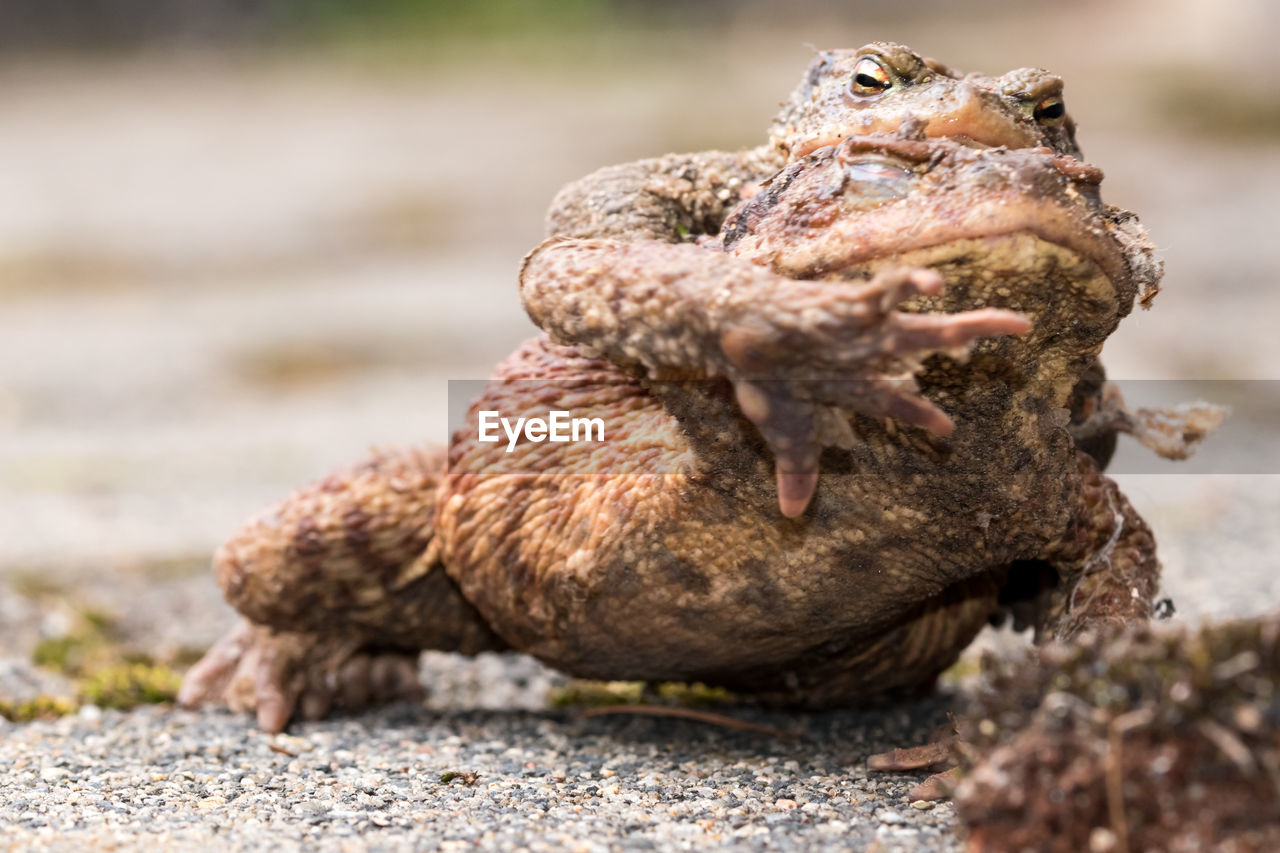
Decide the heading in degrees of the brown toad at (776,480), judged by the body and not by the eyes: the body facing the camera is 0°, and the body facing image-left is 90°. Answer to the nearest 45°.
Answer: approximately 315°
